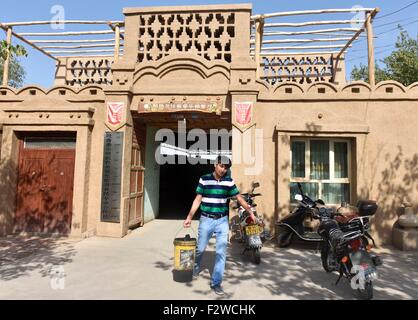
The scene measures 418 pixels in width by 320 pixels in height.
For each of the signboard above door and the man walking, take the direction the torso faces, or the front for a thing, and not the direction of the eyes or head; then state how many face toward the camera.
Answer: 2

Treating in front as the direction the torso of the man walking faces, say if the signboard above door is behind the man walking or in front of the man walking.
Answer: behind

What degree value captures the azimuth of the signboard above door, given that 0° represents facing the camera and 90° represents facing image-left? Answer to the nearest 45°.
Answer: approximately 0°

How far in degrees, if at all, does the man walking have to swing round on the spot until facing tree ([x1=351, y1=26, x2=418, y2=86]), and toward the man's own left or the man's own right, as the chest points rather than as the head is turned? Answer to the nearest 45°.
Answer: approximately 135° to the man's own left

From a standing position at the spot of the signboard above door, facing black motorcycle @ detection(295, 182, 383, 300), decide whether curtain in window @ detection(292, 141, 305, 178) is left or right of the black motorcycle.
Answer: left
